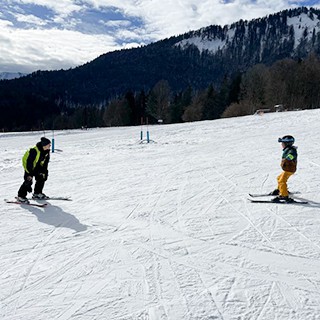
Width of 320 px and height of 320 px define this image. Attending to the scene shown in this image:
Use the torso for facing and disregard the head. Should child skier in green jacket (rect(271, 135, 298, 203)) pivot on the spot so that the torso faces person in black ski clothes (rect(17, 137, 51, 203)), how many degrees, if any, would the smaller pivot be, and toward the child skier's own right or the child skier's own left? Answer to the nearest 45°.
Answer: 0° — they already face them

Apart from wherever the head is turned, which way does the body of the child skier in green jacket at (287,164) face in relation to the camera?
to the viewer's left
